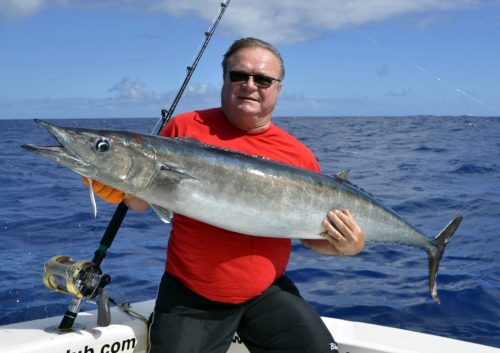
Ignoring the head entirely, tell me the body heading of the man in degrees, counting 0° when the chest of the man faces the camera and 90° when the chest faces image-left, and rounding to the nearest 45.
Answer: approximately 0°

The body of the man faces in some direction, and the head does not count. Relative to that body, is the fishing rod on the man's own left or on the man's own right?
on the man's own right

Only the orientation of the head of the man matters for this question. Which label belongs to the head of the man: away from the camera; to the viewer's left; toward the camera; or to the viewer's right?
toward the camera
